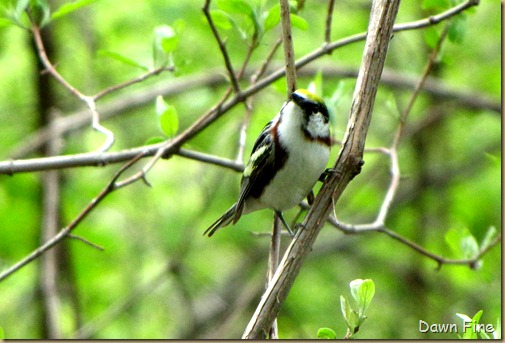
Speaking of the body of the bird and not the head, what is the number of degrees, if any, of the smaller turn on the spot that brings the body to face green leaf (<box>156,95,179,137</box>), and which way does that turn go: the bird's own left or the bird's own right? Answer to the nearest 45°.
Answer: approximately 135° to the bird's own right

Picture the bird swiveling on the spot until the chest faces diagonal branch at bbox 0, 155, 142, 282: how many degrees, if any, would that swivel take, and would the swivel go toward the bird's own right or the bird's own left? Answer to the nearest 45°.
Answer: approximately 135° to the bird's own right

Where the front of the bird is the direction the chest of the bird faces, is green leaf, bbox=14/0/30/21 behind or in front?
behind

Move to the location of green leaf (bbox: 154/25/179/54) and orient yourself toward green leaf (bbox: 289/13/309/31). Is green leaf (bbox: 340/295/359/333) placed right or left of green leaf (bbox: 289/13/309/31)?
right

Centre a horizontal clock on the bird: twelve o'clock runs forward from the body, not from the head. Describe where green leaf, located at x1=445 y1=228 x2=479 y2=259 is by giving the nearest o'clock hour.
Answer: The green leaf is roughly at 10 o'clock from the bird.

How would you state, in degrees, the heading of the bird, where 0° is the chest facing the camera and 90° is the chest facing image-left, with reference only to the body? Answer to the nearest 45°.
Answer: approximately 315°

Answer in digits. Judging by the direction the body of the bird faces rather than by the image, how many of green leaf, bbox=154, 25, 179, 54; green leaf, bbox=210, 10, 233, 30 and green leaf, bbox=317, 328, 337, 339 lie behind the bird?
2

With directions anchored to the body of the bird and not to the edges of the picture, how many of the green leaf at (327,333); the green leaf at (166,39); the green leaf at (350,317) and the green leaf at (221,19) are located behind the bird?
2

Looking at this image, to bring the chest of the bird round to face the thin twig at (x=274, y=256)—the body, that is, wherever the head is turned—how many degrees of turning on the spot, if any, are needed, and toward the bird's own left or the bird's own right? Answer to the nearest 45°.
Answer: approximately 45° to the bird's own right
